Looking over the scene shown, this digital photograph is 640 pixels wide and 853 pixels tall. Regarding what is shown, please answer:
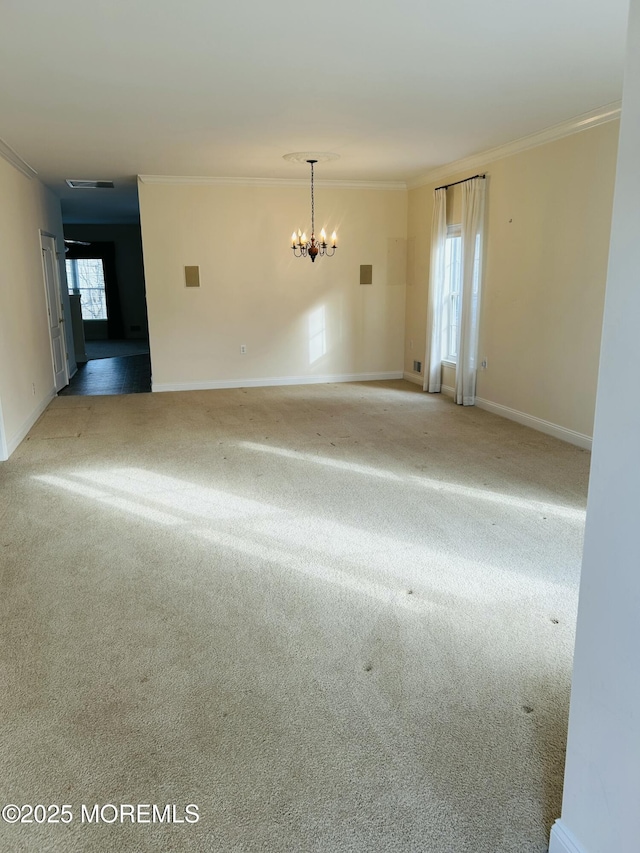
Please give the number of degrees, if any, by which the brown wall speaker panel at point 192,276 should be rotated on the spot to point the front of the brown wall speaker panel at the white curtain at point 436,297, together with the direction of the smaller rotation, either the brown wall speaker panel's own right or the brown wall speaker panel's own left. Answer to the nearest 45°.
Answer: approximately 90° to the brown wall speaker panel's own left

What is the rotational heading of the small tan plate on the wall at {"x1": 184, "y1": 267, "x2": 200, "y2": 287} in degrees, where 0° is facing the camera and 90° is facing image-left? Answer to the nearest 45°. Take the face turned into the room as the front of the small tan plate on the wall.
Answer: approximately 0°

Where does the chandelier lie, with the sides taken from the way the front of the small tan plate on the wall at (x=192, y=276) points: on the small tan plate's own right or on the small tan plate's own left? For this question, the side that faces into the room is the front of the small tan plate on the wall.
on the small tan plate's own left

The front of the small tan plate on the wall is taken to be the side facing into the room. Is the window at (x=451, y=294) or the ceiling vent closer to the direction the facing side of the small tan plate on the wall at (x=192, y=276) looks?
the window

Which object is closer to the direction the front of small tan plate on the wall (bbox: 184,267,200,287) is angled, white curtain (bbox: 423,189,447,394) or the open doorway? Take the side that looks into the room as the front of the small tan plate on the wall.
the white curtain

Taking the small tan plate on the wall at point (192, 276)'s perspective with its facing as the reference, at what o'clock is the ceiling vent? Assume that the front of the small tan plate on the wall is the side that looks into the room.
The ceiling vent is roughly at 4 o'clock from the small tan plate on the wall.

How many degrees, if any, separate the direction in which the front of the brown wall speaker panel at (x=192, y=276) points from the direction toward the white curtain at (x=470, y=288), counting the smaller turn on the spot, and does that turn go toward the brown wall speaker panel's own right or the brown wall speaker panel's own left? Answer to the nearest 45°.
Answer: approximately 45° to the brown wall speaker panel's own left

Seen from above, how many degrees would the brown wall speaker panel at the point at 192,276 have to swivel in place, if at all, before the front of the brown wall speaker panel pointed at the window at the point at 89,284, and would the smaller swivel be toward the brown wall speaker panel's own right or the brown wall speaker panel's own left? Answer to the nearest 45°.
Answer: approximately 180°

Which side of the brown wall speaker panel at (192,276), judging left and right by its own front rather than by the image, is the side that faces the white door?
right
